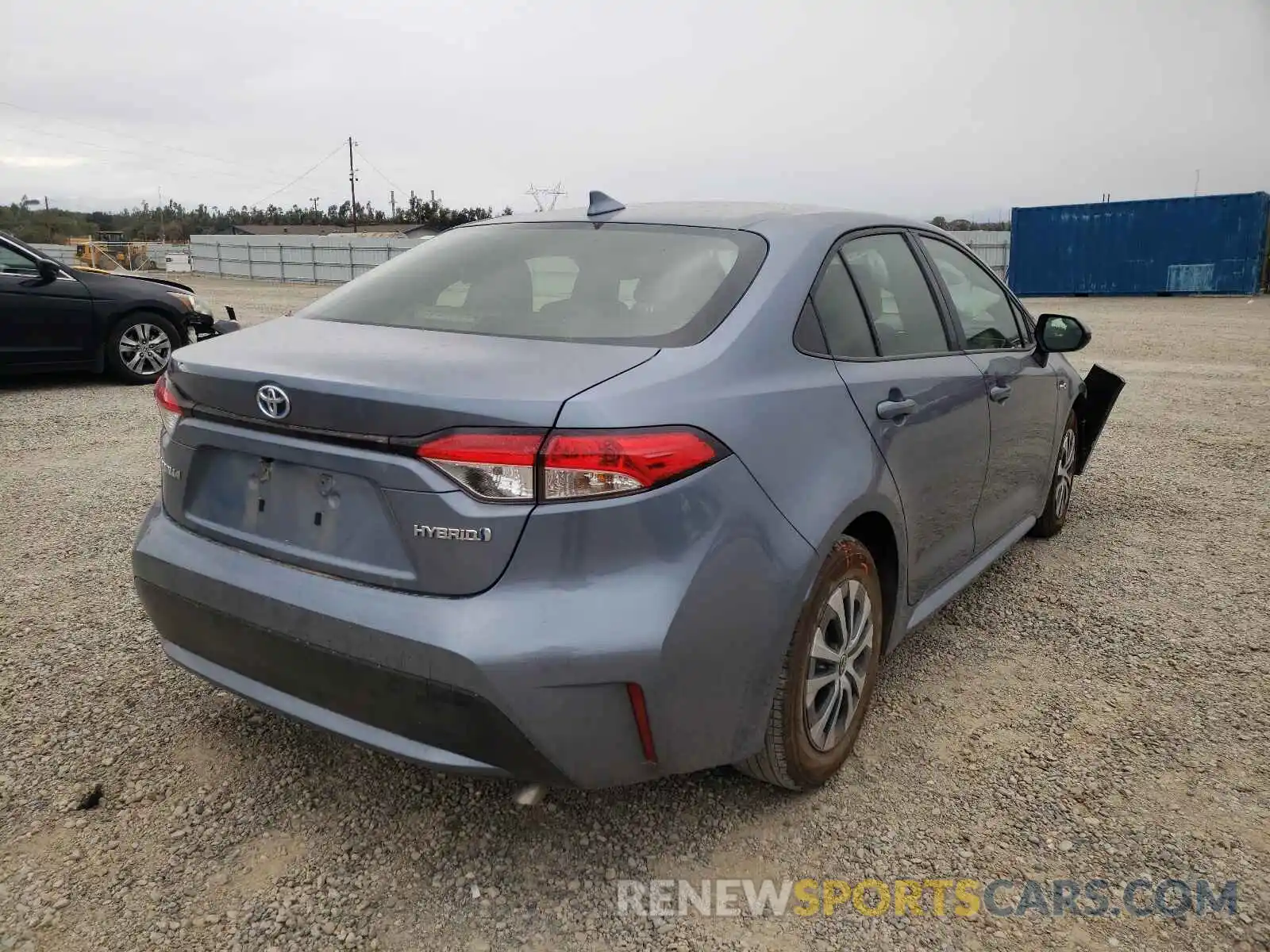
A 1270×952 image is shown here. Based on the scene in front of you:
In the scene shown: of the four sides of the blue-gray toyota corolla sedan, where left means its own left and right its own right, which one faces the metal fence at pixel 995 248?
front

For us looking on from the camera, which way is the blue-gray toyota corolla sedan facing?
facing away from the viewer and to the right of the viewer

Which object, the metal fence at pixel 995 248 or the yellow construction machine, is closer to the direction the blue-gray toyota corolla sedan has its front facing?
the metal fence

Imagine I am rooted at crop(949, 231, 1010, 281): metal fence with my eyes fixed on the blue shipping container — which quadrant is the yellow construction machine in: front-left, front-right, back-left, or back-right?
back-right

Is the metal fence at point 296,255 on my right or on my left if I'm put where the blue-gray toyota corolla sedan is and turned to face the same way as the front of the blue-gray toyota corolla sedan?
on my left

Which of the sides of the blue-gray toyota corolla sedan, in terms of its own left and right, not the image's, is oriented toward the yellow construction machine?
left

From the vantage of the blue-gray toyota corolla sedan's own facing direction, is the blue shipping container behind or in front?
in front
